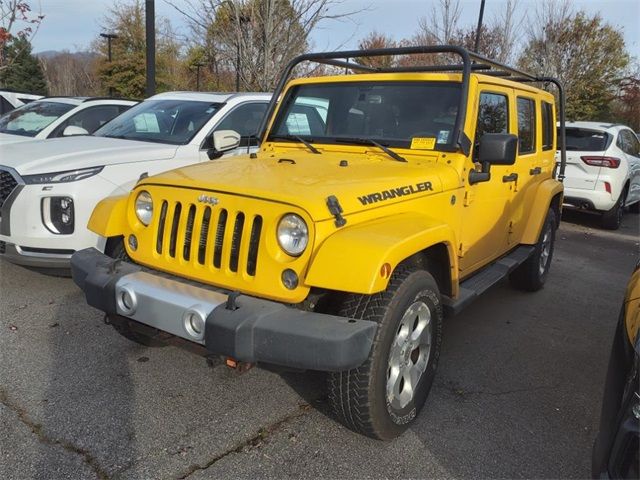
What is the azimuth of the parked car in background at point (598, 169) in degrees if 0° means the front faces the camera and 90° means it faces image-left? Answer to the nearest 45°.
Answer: approximately 225°

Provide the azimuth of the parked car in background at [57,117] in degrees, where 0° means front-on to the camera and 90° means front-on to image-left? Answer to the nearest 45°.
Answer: approximately 45°

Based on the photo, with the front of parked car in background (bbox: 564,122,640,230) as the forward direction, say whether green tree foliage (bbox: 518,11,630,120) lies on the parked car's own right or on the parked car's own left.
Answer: on the parked car's own left

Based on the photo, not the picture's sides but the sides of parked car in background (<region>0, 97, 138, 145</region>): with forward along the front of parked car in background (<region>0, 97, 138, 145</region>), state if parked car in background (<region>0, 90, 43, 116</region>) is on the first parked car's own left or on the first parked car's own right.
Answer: on the first parked car's own right

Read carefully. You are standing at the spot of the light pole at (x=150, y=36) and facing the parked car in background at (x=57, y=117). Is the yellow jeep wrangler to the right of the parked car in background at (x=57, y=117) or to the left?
left

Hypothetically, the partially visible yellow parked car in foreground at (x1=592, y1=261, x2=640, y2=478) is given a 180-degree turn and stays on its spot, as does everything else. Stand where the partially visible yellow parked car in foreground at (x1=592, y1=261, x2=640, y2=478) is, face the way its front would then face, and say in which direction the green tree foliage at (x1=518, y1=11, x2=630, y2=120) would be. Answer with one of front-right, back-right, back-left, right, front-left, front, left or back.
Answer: front-left

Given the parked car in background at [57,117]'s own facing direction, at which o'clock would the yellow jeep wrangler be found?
The yellow jeep wrangler is roughly at 10 o'clock from the parked car in background.

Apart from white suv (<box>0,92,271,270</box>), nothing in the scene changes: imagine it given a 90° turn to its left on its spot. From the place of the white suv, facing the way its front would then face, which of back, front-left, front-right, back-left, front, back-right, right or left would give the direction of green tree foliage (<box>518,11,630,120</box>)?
left

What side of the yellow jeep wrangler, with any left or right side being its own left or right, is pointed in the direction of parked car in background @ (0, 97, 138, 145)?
right

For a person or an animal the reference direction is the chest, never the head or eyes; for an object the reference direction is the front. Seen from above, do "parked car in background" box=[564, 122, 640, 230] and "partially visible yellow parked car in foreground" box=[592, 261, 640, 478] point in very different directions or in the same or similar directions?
very different directions

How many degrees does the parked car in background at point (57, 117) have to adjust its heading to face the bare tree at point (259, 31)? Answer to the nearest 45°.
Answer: approximately 135° to its right
